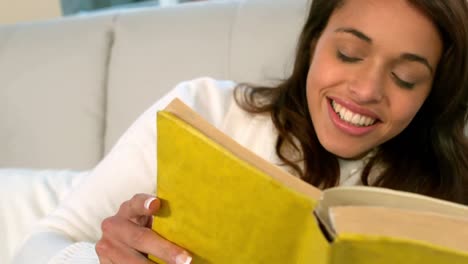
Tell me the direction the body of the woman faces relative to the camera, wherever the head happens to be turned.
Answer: toward the camera

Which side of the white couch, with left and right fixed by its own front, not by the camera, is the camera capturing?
front
